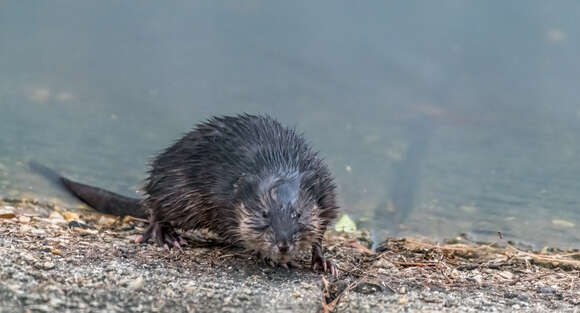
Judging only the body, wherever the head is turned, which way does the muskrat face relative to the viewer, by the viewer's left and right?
facing the viewer and to the right of the viewer

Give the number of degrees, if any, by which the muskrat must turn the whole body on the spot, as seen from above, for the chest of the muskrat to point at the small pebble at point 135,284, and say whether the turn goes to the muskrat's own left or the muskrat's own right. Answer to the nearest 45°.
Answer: approximately 90° to the muskrat's own right

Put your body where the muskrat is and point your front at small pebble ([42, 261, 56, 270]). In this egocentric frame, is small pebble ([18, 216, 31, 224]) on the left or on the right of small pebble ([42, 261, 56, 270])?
right

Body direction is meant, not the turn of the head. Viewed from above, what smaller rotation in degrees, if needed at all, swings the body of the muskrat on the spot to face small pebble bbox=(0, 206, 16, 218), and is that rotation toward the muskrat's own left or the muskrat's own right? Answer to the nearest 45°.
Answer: approximately 135° to the muskrat's own right

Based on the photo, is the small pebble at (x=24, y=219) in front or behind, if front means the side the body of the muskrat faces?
behind

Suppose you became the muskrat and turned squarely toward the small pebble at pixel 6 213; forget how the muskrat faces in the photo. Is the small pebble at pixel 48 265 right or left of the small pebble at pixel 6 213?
left

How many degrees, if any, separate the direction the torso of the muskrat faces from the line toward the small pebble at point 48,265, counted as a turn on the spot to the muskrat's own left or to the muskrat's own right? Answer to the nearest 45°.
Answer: approximately 90° to the muskrat's own right
